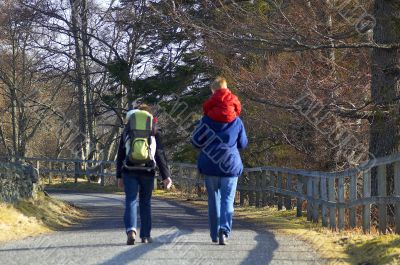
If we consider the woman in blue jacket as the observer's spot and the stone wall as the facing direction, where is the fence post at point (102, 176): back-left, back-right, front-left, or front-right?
front-right

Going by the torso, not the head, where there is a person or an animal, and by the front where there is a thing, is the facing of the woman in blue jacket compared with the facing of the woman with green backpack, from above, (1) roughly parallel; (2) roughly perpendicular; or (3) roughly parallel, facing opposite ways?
roughly parallel

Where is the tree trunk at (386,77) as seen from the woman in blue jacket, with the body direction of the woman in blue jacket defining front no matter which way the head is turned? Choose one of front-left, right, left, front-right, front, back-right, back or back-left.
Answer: front-right

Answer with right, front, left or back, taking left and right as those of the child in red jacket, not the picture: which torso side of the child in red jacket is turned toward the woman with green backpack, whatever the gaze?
left

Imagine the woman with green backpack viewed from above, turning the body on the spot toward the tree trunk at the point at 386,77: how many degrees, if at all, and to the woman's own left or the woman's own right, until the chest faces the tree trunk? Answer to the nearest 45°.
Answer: approximately 45° to the woman's own right

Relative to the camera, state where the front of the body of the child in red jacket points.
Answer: away from the camera

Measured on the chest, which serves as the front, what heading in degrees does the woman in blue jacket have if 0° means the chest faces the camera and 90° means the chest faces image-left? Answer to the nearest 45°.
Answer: approximately 180°

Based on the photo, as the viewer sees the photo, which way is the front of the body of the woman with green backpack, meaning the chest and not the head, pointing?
away from the camera

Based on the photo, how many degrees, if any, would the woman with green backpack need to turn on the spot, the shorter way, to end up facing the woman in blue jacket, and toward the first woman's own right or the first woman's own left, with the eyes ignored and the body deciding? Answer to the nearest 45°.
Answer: approximately 90° to the first woman's own right

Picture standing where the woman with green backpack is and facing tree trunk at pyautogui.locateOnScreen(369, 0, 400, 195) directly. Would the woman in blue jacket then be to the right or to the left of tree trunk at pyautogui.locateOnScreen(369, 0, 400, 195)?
right

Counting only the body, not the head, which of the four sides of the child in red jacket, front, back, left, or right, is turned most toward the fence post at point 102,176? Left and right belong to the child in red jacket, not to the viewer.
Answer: front

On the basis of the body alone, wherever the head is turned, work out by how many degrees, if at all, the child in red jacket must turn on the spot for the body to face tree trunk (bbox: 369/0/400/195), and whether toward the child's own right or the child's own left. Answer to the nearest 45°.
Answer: approximately 45° to the child's own right

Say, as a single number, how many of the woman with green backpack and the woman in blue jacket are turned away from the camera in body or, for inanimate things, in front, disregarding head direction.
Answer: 2
